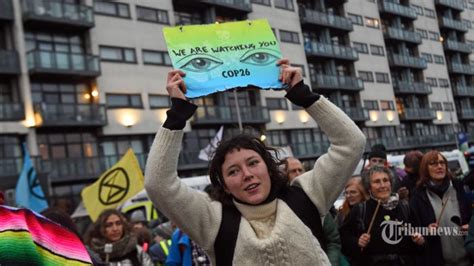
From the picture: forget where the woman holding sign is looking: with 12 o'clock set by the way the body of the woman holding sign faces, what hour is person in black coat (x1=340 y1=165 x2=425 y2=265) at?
The person in black coat is roughly at 7 o'clock from the woman holding sign.

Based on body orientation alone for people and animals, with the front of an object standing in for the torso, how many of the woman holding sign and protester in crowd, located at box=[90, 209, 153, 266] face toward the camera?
2

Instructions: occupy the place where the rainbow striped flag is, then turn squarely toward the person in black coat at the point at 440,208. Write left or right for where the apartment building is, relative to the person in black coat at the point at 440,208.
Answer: left

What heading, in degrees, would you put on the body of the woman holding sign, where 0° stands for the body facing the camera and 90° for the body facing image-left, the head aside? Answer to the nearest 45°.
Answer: approximately 0°

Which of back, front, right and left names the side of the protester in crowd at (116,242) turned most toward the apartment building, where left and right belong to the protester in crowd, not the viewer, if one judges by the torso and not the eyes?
back

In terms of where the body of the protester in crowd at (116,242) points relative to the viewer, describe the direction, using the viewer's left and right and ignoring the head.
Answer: facing the viewer

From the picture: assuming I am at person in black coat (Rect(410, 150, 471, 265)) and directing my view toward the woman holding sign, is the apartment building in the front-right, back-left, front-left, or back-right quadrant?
back-right

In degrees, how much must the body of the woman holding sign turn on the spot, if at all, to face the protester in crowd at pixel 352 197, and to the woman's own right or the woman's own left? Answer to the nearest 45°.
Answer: approximately 180°

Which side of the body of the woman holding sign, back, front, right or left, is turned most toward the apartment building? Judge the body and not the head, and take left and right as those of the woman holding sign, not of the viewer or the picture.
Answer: back

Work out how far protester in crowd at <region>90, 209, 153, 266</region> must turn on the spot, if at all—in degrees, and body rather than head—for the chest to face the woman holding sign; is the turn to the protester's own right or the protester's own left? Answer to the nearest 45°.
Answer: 0° — they already face them

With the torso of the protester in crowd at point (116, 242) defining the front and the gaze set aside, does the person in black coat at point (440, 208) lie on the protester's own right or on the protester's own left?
on the protester's own left

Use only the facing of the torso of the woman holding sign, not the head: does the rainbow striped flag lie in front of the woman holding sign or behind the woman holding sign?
in front
